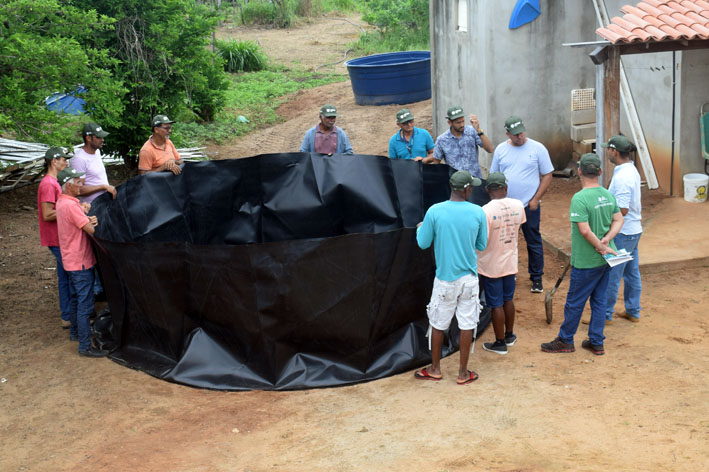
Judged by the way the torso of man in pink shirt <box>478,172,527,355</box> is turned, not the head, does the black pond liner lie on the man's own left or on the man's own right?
on the man's own left

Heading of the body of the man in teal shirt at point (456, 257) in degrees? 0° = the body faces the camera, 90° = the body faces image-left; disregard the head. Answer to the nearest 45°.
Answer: approximately 180°

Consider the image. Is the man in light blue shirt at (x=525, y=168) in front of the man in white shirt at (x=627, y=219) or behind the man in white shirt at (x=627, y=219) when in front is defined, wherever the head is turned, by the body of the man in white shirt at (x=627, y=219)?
in front

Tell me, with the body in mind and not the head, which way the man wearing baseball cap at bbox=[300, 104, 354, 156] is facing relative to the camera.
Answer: toward the camera

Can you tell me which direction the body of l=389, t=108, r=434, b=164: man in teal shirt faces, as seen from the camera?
toward the camera

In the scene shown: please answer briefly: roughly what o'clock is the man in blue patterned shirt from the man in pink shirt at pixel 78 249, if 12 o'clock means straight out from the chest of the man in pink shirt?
The man in blue patterned shirt is roughly at 12 o'clock from the man in pink shirt.

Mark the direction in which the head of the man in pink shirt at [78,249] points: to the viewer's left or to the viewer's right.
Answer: to the viewer's right

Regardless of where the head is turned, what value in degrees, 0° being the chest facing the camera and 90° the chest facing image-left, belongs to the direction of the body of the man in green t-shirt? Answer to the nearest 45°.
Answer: approximately 135°

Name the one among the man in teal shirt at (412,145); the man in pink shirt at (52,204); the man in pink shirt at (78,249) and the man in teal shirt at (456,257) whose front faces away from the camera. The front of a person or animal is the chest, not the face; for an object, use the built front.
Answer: the man in teal shirt at (456,257)

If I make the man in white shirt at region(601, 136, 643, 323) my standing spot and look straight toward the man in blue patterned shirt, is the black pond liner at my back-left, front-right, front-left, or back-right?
front-left

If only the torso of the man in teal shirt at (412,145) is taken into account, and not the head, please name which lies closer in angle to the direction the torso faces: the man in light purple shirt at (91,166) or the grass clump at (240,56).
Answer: the man in light purple shirt

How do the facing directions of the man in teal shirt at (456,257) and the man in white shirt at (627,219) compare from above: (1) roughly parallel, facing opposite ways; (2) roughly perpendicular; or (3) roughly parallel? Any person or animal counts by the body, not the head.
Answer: roughly perpendicular

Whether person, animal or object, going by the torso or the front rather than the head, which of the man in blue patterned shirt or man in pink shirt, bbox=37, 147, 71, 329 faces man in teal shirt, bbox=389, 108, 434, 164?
the man in pink shirt

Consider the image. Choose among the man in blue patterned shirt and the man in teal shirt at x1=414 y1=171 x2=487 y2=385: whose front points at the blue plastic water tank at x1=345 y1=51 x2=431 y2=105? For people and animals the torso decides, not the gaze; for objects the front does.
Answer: the man in teal shirt

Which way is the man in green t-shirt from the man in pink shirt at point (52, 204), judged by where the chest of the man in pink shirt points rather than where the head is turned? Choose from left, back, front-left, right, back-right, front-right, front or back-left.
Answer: front-right

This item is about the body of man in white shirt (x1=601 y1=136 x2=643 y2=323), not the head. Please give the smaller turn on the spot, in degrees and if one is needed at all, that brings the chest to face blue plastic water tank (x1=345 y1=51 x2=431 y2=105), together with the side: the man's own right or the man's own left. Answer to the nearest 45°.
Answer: approximately 45° to the man's own right

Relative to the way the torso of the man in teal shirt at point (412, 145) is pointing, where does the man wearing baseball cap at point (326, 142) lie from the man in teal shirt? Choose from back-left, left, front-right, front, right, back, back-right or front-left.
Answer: right

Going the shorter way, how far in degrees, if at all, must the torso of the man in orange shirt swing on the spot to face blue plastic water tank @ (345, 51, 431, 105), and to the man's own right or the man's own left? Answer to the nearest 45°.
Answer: approximately 90° to the man's own left
